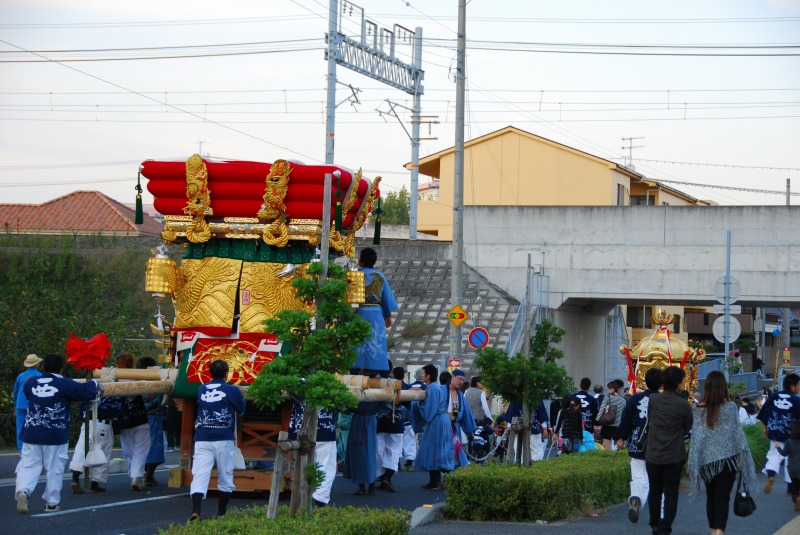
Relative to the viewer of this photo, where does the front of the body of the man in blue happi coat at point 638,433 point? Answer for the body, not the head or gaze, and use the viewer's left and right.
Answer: facing away from the viewer

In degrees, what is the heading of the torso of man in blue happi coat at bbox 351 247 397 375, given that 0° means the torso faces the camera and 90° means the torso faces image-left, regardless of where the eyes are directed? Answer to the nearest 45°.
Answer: approximately 135°

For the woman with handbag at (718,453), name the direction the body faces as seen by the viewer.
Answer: away from the camera

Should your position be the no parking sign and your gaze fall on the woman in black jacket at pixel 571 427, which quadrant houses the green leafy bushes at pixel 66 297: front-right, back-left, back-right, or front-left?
back-right

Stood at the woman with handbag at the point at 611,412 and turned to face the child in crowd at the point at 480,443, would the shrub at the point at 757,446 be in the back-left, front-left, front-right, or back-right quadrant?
back-left

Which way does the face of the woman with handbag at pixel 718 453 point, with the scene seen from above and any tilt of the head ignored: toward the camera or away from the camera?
away from the camera

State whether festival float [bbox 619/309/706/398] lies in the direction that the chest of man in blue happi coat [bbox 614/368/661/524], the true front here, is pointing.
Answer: yes

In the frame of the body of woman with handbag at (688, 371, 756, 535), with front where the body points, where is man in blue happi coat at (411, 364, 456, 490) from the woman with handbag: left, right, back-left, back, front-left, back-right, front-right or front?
front-left

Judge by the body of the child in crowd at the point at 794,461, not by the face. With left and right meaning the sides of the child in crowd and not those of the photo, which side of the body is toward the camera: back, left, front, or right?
back

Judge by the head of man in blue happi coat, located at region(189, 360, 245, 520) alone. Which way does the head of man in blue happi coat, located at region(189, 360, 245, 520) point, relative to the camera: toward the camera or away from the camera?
away from the camera
